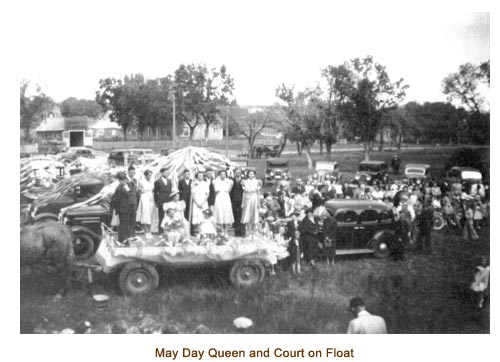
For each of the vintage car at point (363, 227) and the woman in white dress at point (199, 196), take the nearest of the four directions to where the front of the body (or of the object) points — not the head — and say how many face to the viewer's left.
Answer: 1

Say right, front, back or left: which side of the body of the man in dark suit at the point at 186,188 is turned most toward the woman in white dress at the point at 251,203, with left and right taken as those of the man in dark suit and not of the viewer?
left

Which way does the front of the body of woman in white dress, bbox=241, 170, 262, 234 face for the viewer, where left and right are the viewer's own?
facing the viewer

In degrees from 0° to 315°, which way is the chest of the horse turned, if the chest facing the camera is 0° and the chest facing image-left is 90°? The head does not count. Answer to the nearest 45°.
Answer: approximately 90°

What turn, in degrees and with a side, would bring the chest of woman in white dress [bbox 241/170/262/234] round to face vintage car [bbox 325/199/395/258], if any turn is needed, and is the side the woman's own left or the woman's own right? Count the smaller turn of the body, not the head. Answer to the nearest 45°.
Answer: approximately 90° to the woman's own left

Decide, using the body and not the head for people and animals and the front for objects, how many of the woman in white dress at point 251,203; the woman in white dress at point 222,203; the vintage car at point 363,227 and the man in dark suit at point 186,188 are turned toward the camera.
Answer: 3

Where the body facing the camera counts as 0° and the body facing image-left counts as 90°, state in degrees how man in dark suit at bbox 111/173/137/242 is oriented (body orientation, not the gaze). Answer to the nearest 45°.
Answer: approximately 315°

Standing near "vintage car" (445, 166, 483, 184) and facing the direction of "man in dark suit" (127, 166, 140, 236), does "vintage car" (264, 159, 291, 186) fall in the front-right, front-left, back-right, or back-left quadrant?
front-right

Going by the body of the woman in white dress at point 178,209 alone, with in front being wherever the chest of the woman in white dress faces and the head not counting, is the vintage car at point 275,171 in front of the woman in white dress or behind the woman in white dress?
behind

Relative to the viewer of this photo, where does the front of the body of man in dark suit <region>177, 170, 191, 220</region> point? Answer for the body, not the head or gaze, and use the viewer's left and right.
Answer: facing the viewer

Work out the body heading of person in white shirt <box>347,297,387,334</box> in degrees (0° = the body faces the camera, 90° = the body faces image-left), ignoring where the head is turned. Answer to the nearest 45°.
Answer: approximately 135°

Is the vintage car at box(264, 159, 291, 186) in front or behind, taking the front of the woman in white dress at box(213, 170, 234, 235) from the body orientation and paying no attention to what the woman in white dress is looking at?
behind

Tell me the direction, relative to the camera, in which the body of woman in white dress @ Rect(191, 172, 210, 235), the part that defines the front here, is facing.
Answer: toward the camera

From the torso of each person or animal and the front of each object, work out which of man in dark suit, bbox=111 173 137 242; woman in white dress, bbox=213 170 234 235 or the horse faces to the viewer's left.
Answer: the horse
